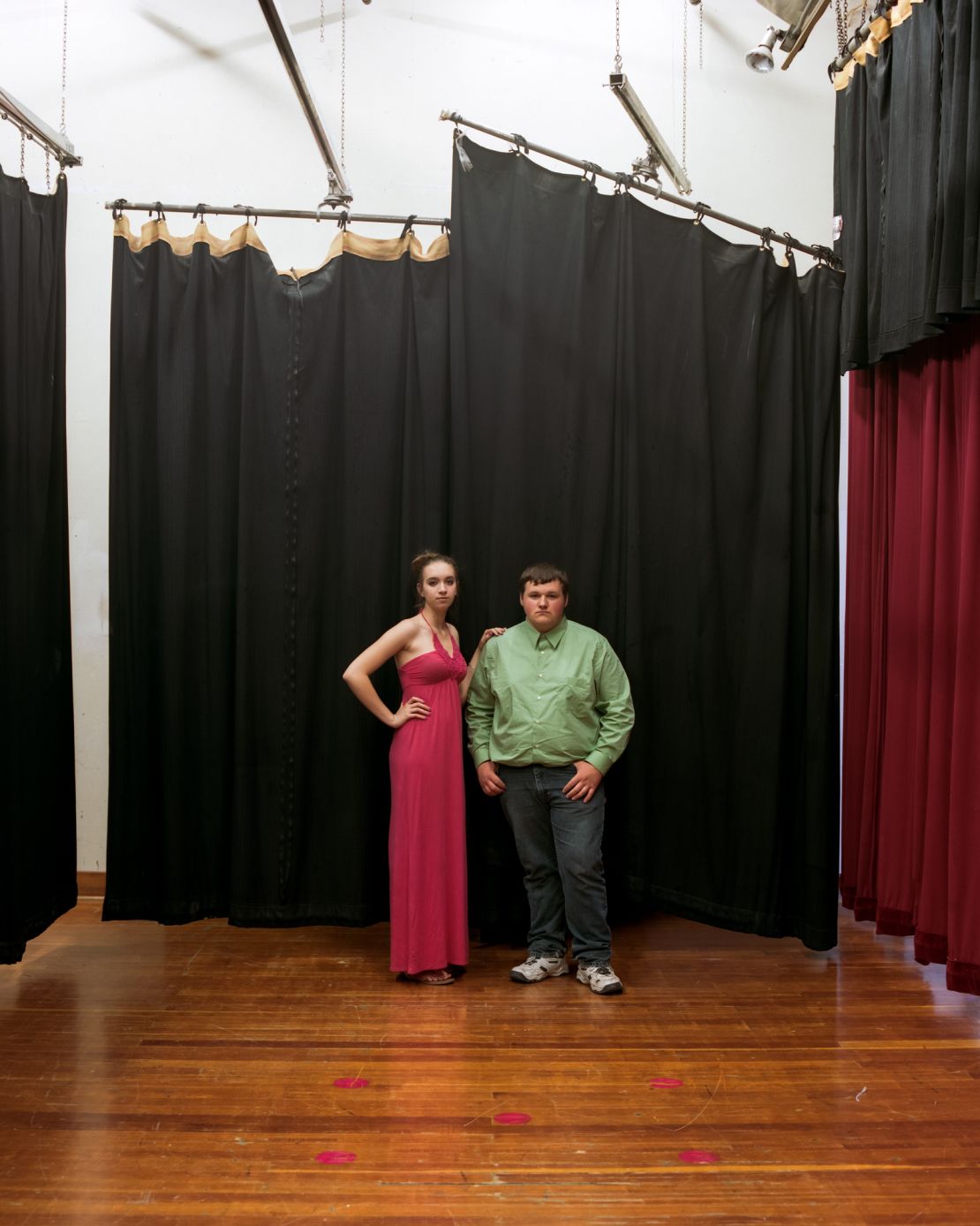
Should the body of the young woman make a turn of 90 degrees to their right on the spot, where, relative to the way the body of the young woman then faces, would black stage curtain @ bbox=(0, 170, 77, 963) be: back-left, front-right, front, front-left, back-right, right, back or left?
front-right

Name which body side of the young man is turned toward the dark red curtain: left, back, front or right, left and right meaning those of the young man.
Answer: left

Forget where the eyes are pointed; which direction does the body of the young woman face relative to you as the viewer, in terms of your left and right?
facing the viewer and to the right of the viewer

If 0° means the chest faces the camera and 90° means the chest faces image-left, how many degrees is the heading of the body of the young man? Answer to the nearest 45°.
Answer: approximately 0°

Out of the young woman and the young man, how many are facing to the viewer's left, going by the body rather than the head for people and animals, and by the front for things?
0
